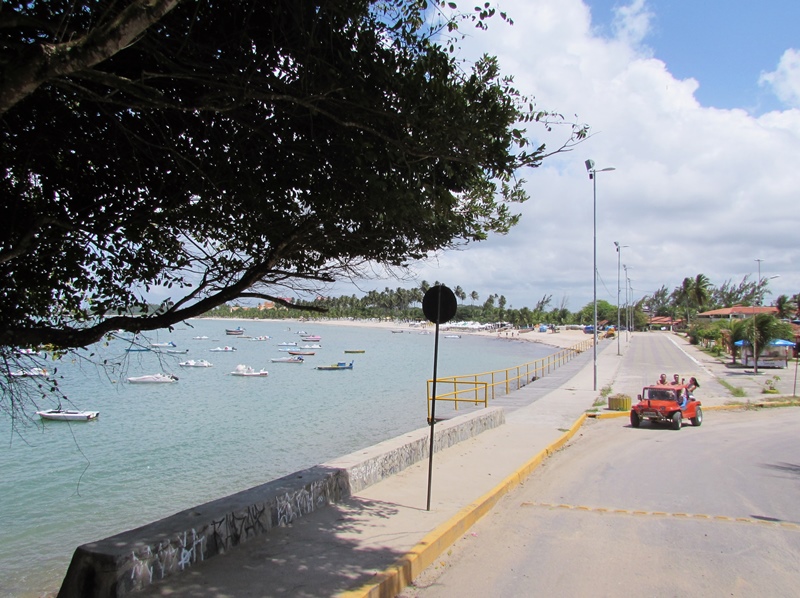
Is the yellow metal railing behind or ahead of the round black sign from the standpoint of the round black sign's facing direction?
ahead

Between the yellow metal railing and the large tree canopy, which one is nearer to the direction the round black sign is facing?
the yellow metal railing

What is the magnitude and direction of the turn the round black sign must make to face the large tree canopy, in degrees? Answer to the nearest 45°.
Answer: approximately 135° to its left

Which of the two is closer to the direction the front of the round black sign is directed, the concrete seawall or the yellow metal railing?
the yellow metal railing

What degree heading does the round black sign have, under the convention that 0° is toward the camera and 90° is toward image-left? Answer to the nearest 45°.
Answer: approximately 180°

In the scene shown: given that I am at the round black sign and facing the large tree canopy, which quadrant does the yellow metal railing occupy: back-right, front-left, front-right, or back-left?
back-right
